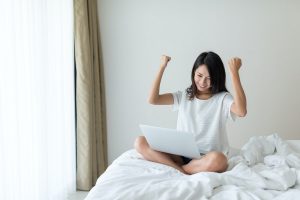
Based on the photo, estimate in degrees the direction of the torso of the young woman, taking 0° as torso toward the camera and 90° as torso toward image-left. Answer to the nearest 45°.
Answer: approximately 45°
